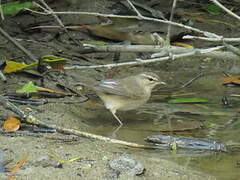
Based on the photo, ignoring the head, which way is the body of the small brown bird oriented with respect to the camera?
to the viewer's right

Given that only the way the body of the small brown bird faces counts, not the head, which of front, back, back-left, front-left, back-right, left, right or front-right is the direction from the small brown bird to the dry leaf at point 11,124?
back-right

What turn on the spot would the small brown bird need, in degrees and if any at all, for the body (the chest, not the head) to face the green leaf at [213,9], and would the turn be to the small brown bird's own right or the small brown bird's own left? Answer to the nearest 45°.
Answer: approximately 45° to the small brown bird's own left

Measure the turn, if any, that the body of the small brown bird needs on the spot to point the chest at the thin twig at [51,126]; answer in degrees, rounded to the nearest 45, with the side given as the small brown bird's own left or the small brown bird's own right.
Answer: approximately 135° to the small brown bird's own right

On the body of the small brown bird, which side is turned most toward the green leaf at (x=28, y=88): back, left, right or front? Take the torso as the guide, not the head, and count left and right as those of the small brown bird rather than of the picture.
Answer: back

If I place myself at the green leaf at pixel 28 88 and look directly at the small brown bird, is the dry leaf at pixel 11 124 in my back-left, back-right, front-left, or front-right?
back-right

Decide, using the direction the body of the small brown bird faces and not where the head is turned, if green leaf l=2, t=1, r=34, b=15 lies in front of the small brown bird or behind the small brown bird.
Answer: behind
